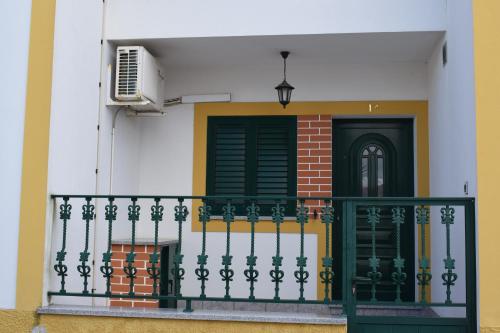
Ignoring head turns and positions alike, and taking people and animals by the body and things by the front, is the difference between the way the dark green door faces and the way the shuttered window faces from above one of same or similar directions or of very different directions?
same or similar directions

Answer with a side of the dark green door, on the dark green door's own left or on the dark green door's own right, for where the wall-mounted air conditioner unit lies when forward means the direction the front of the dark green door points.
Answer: on the dark green door's own right

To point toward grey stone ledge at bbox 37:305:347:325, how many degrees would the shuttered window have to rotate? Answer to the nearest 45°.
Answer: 0° — it already faces it

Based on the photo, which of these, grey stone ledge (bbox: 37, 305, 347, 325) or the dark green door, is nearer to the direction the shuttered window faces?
the grey stone ledge

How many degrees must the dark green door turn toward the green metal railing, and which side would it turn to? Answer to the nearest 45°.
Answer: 0° — it already faces it

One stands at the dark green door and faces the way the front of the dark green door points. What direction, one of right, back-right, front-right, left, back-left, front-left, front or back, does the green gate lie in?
front

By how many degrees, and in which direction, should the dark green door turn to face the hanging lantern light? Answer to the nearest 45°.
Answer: approximately 45° to its right

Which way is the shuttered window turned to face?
toward the camera

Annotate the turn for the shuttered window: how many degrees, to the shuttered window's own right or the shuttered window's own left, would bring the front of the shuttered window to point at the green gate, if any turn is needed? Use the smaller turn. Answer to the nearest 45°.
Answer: approximately 45° to the shuttered window's own left

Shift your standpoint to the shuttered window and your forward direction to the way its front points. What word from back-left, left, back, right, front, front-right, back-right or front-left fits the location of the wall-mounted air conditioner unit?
front-right

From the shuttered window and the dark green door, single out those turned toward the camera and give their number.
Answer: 2

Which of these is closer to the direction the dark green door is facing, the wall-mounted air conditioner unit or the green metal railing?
the green metal railing

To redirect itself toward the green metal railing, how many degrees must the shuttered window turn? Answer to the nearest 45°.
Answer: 0° — it already faces it
